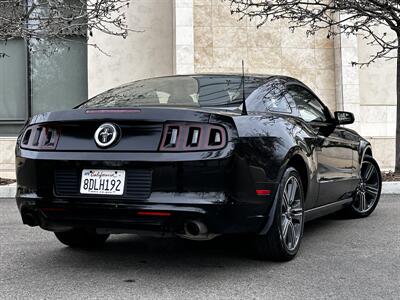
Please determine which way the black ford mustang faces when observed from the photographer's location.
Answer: facing away from the viewer and to the right of the viewer
